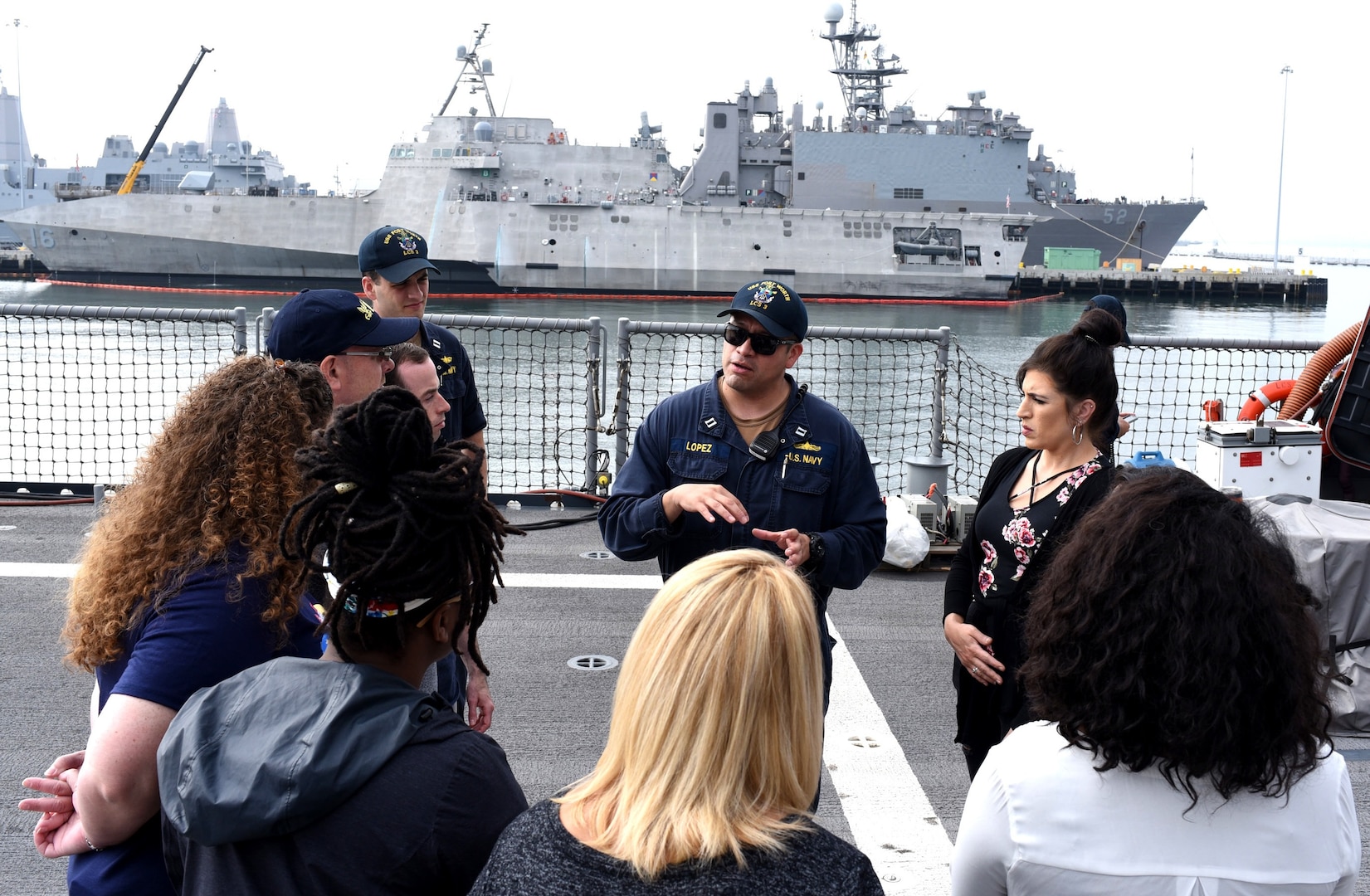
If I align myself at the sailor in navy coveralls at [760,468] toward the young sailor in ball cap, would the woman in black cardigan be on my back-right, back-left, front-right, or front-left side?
back-right

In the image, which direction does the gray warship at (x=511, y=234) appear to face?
to the viewer's left

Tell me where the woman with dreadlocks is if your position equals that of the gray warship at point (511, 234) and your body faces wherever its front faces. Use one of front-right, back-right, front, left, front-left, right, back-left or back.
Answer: left

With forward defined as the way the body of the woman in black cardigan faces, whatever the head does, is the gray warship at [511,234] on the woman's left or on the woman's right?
on the woman's right

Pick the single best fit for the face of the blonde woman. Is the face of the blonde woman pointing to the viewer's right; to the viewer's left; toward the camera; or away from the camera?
away from the camera

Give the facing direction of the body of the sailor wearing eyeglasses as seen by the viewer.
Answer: to the viewer's right

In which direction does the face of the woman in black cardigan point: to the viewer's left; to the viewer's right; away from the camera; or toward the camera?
to the viewer's left

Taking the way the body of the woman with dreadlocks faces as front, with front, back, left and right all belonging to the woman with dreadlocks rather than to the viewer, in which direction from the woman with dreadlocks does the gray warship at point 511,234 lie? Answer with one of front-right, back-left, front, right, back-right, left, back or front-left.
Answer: front-left

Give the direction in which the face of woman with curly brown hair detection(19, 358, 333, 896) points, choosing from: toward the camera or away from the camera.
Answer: away from the camera

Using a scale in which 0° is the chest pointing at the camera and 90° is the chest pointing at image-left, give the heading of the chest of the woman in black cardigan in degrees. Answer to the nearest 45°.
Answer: approximately 45°

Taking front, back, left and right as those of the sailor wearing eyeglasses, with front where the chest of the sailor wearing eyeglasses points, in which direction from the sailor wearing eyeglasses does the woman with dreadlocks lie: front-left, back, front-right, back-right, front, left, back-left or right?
right

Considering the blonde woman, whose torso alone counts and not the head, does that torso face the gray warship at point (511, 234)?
yes

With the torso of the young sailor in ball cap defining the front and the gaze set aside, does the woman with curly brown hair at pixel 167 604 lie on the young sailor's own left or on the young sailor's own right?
on the young sailor's own right

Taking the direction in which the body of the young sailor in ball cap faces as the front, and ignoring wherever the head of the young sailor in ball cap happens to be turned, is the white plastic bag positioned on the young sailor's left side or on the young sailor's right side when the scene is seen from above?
on the young sailor's left side

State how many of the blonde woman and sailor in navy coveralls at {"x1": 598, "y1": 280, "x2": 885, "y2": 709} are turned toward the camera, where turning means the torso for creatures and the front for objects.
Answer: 1
